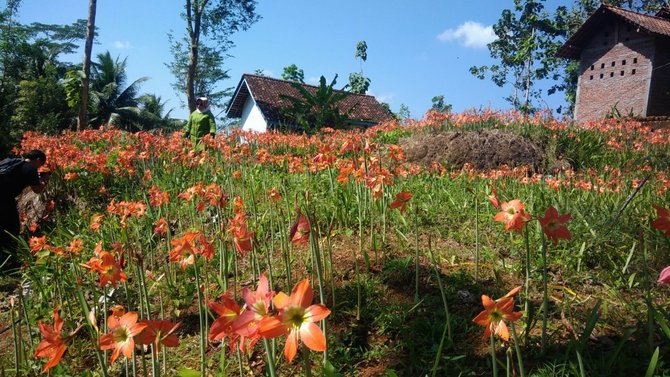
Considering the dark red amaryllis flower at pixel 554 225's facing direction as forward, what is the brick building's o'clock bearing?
The brick building is roughly at 6 o'clock from the dark red amaryllis flower.

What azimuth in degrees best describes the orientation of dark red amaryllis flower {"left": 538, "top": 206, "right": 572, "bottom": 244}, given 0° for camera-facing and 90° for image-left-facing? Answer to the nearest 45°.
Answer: approximately 0°

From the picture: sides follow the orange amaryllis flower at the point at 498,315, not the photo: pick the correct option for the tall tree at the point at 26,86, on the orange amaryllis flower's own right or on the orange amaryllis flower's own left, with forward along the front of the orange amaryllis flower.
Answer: on the orange amaryllis flower's own right

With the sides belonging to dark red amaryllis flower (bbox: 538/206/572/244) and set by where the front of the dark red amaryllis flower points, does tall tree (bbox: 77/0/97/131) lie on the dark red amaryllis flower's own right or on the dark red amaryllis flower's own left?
on the dark red amaryllis flower's own right

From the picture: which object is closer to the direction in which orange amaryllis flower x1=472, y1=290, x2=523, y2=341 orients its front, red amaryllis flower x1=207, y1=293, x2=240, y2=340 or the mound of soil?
the red amaryllis flower

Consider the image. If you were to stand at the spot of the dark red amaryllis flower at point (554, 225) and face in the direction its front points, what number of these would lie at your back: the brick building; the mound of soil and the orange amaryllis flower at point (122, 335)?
2

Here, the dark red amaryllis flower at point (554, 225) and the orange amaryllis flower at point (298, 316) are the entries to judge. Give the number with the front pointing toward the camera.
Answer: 2

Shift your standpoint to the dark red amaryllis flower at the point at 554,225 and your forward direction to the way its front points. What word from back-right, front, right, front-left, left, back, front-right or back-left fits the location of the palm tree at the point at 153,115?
back-right

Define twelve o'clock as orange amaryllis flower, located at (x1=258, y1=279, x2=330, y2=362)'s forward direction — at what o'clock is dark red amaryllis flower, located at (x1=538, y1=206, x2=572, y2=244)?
dark red amaryllis flower, located at (x1=538, y1=206, x2=572, y2=244) is roughly at 8 o'clock from orange amaryllis flower, located at (x1=258, y1=279, x2=330, y2=362).

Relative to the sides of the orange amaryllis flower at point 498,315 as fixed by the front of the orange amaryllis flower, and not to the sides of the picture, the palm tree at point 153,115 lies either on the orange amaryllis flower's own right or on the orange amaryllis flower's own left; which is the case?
on the orange amaryllis flower's own right

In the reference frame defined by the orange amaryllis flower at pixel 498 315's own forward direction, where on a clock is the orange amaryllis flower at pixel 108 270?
the orange amaryllis flower at pixel 108 270 is roughly at 3 o'clock from the orange amaryllis flower at pixel 498 315.
